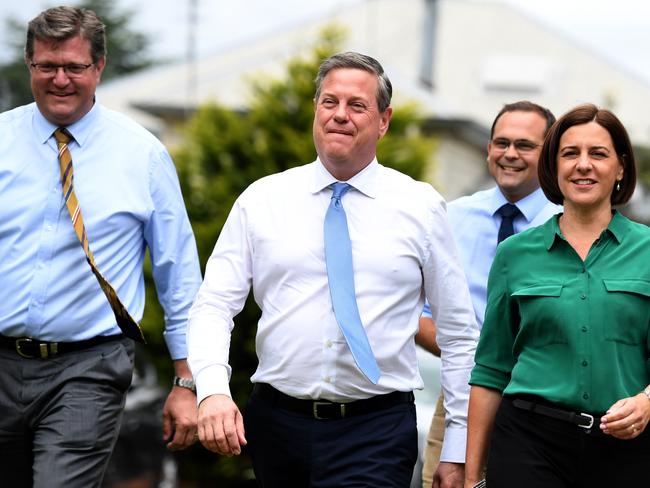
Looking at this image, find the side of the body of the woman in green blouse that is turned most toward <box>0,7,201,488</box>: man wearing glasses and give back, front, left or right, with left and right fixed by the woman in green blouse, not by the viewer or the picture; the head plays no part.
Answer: right

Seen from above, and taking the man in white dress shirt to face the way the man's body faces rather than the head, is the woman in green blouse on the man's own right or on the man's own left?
on the man's own left

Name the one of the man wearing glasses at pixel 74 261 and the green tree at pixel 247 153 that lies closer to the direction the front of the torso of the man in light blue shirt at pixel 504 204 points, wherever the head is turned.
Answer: the man wearing glasses

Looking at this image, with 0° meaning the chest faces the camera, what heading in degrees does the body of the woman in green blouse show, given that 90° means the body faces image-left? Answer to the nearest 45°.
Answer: approximately 0°

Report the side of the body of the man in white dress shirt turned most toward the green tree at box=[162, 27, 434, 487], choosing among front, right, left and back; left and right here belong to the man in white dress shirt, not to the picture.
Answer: back

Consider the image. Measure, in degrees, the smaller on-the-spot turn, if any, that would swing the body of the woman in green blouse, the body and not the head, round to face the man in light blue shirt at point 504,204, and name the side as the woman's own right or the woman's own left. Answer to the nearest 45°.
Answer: approximately 180°

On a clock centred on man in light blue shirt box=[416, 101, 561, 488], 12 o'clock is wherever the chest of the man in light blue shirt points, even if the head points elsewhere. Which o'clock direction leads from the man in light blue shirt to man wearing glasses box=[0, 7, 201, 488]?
The man wearing glasses is roughly at 2 o'clock from the man in light blue shirt.

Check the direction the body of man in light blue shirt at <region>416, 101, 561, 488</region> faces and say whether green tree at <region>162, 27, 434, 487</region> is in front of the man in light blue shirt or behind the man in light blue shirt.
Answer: behind

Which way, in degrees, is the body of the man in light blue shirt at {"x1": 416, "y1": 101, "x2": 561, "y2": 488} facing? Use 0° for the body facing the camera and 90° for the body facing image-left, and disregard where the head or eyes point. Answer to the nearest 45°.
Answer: approximately 0°
